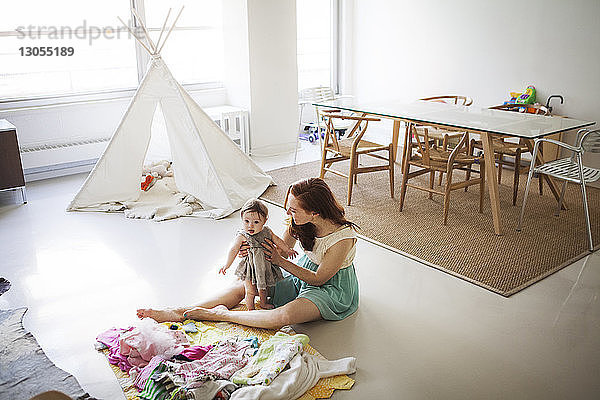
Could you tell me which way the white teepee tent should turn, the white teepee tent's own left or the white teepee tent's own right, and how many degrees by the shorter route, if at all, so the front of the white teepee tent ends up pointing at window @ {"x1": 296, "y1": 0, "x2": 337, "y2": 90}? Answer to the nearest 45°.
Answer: approximately 135° to the white teepee tent's own left

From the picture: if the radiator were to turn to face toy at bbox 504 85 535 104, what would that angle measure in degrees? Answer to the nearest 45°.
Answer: approximately 90° to its left

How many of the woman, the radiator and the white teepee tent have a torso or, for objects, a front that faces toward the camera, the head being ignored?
2

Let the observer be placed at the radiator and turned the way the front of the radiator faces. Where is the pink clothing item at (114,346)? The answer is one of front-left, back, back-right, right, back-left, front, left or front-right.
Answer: front

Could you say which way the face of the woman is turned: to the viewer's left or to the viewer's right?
to the viewer's left

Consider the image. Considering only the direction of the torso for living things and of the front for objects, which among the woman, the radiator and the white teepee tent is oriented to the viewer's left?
the woman

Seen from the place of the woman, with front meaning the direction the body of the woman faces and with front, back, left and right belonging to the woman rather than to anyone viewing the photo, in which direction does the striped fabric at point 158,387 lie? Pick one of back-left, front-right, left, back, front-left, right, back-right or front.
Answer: front-left

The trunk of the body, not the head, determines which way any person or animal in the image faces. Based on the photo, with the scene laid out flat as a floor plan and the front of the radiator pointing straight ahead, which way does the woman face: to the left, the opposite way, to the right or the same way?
to the right

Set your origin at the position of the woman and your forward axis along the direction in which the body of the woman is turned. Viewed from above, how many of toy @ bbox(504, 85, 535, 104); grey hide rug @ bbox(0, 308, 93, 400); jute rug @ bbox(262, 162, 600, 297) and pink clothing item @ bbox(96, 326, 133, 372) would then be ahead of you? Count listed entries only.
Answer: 2

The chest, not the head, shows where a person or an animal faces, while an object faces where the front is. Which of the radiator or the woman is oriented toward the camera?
the radiator

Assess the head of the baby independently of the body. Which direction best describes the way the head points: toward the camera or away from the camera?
toward the camera

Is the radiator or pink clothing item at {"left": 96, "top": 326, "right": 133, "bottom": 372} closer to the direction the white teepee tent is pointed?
the pink clothing item

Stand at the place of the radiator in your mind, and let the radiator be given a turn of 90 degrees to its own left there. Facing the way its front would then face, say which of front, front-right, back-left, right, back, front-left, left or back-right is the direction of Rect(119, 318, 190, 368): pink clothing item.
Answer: right

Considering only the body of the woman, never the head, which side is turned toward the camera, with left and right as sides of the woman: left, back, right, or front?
left

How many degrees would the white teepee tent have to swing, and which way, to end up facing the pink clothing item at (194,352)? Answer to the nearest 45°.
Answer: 0° — it already faces it

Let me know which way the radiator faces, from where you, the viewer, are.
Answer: facing the viewer

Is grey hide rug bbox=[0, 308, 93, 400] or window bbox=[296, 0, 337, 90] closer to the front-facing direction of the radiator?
the grey hide rug
